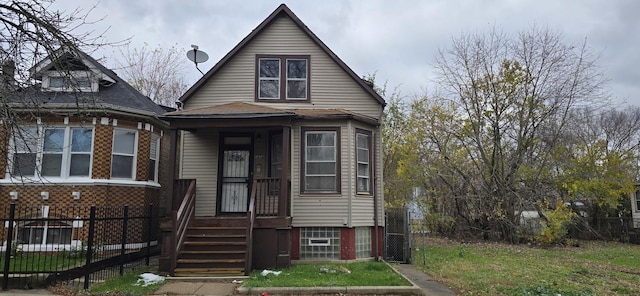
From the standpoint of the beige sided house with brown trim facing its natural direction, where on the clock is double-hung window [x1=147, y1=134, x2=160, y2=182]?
The double-hung window is roughly at 4 o'clock from the beige sided house with brown trim.

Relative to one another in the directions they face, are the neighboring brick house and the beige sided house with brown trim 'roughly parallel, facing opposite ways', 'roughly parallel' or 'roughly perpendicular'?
roughly parallel

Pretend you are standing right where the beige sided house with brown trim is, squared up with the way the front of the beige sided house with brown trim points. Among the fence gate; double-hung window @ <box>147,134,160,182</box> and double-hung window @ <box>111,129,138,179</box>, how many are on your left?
1

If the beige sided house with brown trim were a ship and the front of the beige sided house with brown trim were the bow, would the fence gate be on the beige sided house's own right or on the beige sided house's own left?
on the beige sided house's own left

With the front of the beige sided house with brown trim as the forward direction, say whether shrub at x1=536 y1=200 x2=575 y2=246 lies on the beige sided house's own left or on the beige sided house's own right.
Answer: on the beige sided house's own left

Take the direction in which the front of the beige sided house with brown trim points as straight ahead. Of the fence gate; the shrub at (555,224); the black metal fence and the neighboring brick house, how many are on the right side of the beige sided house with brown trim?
2

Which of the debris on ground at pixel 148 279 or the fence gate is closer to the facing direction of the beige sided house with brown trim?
the debris on ground

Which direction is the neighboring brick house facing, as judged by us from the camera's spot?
facing the viewer

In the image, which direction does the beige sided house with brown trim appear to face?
toward the camera

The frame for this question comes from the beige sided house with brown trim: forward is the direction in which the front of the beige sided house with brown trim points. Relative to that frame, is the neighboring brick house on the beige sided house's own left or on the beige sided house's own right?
on the beige sided house's own right

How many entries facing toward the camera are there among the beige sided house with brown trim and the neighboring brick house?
2
